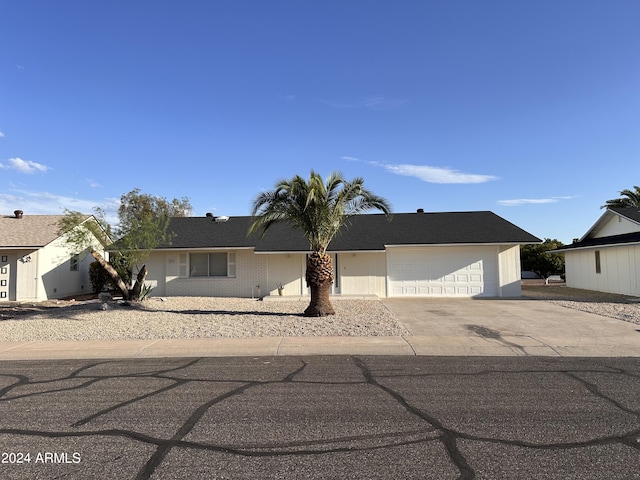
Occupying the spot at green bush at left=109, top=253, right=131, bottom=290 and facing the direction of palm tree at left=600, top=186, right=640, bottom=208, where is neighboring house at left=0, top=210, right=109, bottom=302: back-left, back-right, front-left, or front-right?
back-left

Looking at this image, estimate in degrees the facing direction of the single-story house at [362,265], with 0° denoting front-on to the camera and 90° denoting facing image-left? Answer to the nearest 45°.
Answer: approximately 0°

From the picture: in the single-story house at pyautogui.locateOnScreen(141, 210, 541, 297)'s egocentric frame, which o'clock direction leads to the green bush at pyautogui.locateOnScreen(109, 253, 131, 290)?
The green bush is roughly at 3 o'clock from the single-story house.

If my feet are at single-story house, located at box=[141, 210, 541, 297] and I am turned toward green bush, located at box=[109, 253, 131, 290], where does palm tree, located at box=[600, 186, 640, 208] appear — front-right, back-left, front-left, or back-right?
back-right

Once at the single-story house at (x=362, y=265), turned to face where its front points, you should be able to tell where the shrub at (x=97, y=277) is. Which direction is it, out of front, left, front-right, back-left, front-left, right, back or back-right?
right

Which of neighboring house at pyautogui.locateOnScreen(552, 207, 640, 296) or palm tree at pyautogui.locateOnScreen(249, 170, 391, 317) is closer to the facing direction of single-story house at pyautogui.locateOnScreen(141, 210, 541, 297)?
the palm tree

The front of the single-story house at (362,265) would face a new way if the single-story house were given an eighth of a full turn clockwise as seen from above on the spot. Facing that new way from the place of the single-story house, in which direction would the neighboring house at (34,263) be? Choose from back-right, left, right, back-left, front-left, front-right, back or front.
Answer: front-right

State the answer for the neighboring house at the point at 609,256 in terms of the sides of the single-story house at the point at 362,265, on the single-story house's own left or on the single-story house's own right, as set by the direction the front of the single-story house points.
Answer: on the single-story house's own left

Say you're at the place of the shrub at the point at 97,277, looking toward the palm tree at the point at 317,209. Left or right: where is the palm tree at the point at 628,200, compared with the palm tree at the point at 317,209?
left

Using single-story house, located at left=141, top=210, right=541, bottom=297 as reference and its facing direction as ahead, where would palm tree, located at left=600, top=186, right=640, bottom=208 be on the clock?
The palm tree is roughly at 8 o'clock from the single-story house.
